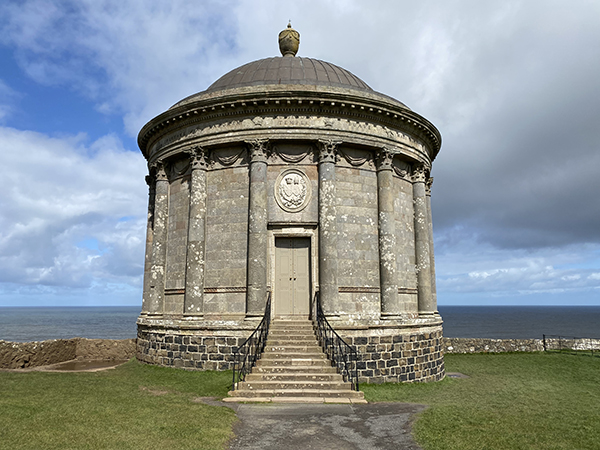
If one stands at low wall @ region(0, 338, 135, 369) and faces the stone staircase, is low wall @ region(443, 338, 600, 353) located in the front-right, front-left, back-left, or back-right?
front-left

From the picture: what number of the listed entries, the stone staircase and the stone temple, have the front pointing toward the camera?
2

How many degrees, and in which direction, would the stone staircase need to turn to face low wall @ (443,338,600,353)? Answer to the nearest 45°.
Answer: approximately 135° to its left

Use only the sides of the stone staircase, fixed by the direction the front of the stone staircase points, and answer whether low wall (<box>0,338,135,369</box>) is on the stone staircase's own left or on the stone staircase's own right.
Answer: on the stone staircase's own right

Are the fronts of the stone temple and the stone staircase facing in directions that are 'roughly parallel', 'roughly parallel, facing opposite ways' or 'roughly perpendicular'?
roughly parallel

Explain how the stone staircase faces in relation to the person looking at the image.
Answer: facing the viewer

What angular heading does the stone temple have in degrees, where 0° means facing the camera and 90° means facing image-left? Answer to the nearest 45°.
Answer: approximately 0°

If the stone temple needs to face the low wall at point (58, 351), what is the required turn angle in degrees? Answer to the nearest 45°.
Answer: approximately 90° to its right

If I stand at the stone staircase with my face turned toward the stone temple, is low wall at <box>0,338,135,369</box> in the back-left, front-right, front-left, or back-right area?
front-left
